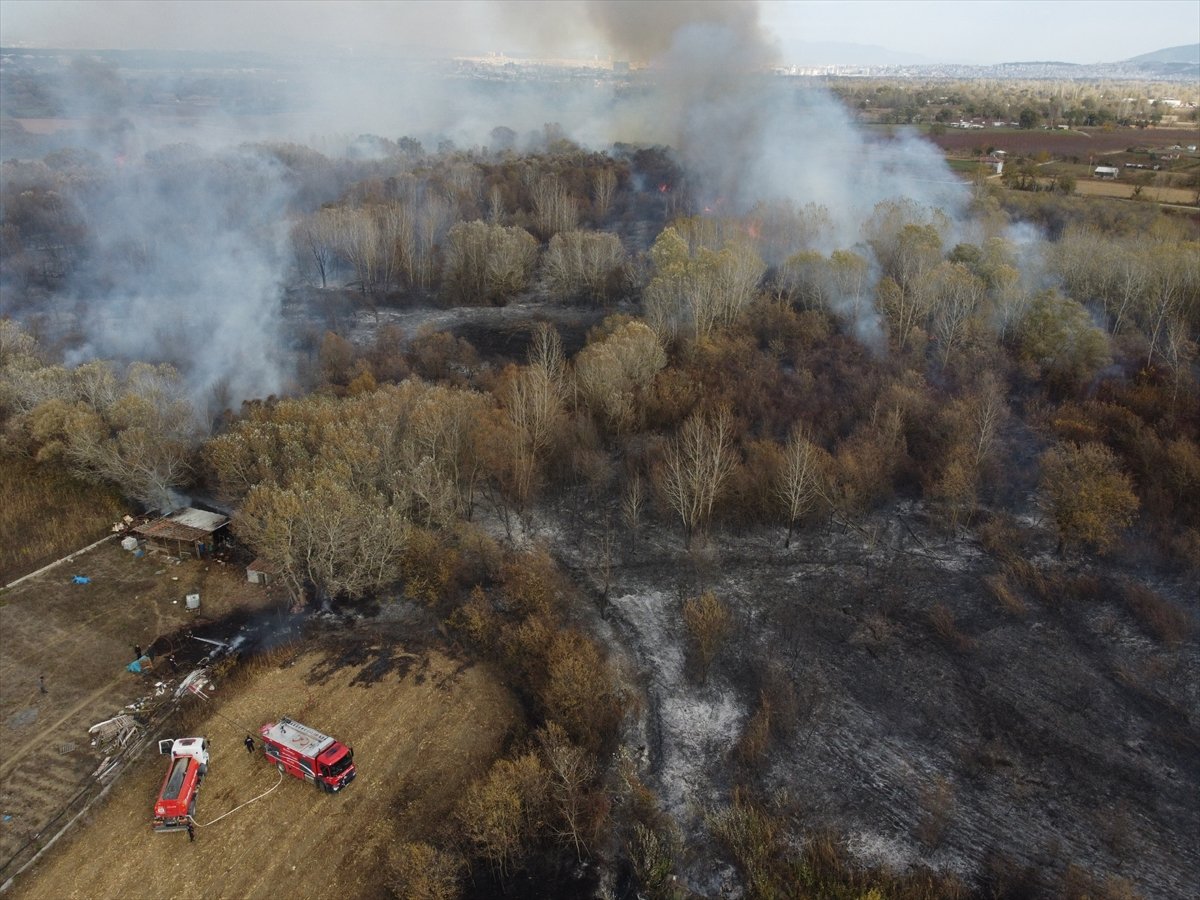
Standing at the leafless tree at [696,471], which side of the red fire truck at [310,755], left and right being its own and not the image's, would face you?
left

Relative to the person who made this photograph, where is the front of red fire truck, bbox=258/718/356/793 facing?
facing the viewer and to the right of the viewer

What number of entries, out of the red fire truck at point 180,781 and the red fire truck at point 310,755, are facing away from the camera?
1

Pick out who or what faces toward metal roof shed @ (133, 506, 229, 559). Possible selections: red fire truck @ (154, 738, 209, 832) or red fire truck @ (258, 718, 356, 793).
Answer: red fire truck @ (154, 738, 209, 832)

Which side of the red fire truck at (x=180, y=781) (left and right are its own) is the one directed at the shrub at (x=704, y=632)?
right

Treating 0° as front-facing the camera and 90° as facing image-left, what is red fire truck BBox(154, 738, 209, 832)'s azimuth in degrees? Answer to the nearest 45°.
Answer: approximately 180°

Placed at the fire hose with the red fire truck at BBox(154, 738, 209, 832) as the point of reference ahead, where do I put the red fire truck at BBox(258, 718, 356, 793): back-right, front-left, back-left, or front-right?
back-right

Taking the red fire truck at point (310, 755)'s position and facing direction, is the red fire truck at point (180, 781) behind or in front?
behind

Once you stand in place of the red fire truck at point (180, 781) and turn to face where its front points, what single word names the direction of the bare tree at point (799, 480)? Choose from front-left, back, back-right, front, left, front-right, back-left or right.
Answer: right

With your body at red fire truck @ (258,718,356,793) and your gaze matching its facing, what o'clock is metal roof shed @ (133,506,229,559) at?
The metal roof shed is roughly at 7 o'clock from the red fire truck.

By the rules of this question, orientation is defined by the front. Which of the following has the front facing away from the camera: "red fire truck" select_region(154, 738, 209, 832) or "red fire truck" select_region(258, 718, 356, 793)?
"red fire truck" select_region(154, 738, 209, 832)

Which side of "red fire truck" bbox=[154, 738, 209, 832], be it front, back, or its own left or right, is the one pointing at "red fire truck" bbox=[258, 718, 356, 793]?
right
